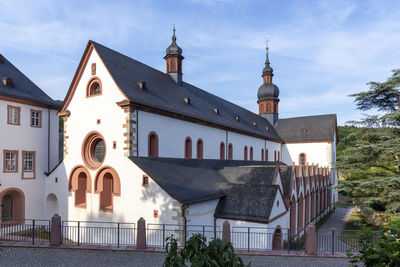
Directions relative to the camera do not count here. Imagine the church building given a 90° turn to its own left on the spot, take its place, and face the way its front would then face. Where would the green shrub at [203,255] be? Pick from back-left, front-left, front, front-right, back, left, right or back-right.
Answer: front-right

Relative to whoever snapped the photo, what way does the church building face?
facing the viewer and to the left of the viewer

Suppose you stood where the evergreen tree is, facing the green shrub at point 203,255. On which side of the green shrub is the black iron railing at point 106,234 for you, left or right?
right

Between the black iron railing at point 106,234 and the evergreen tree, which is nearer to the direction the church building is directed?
the black iron railing
